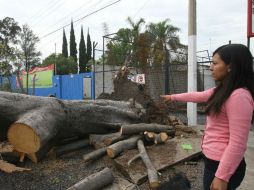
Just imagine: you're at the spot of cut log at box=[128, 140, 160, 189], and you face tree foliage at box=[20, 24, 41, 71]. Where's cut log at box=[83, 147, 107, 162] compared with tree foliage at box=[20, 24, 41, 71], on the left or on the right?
left

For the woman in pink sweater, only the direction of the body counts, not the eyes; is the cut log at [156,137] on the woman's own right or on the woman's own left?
on the woman's own right

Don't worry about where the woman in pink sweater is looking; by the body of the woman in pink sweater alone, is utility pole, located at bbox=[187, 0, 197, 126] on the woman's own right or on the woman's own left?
on the woman's own right

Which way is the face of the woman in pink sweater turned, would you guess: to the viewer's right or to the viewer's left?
to the viewer's left

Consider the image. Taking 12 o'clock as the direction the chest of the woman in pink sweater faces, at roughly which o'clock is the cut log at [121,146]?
The cut log is roughly at 2 o'clock from the woman in pink sweater.

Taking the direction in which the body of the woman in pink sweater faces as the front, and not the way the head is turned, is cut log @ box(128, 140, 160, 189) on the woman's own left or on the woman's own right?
on the woman's own right

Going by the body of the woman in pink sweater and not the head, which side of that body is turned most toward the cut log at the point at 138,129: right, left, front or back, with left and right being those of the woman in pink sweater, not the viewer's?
right

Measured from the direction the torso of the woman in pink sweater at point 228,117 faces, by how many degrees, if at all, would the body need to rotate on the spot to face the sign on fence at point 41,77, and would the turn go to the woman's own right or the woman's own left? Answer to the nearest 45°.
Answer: approximately 45° to the woman's own right

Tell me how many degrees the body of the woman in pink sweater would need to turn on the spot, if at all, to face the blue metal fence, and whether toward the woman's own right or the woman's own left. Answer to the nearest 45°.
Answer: approximately 45° to the woman's own right

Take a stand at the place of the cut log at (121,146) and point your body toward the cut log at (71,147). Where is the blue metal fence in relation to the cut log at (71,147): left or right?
right

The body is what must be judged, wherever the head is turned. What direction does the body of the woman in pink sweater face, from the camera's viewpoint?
to the viewer's left
